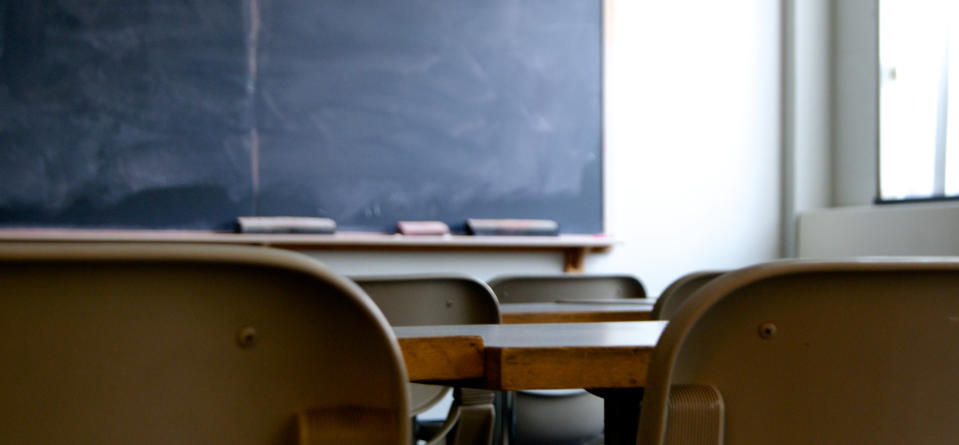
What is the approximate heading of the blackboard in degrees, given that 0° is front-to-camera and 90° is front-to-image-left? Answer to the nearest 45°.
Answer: approximately 0°

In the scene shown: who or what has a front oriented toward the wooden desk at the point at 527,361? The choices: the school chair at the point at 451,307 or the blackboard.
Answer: the blackboard

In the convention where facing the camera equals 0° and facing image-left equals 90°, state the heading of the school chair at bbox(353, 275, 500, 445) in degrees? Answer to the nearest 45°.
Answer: approximately 180°

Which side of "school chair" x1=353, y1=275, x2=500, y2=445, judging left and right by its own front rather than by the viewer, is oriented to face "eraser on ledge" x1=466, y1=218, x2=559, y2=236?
front

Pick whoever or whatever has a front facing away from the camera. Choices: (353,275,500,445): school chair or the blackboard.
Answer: the school chair

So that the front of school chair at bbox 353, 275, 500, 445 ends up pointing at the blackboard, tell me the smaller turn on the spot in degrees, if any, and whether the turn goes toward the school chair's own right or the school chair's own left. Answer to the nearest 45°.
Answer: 0° — it already faces it

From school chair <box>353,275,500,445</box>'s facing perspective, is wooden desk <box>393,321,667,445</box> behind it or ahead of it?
behind

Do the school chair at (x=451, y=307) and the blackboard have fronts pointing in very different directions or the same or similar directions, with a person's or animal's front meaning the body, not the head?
very different directions

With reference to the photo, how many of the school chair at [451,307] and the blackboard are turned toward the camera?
1

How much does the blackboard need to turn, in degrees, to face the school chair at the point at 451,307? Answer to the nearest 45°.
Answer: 0° — it already faces it
